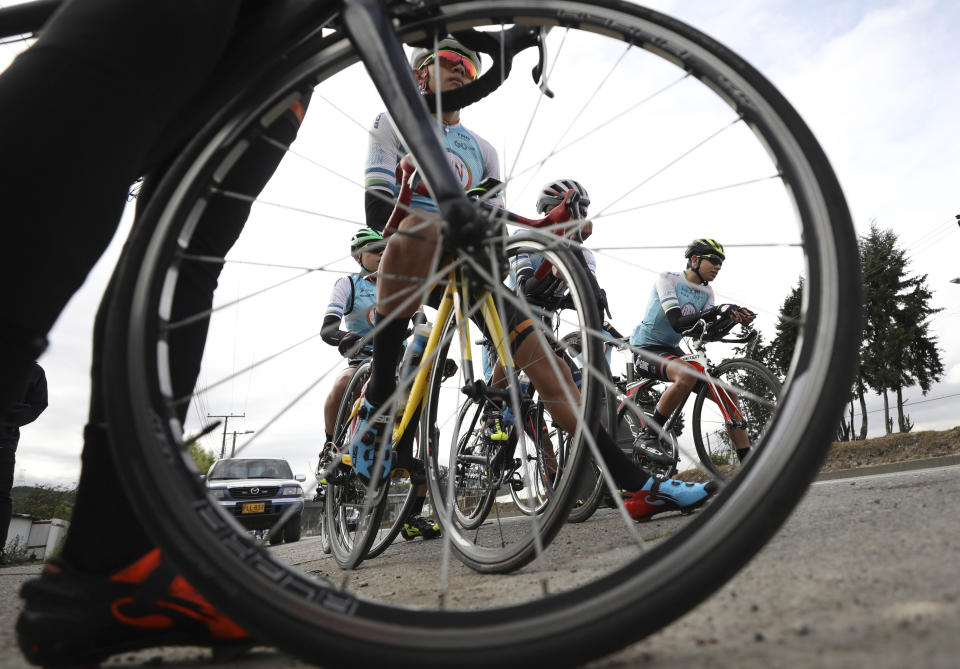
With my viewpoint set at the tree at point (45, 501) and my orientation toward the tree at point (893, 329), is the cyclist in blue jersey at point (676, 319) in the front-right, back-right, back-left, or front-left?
front-right

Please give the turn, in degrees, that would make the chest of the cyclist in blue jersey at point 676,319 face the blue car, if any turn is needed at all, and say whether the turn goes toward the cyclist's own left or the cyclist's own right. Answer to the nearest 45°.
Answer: approximately 180°

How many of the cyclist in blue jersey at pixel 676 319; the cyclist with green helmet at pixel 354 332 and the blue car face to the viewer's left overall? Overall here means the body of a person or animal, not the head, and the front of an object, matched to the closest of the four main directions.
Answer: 0

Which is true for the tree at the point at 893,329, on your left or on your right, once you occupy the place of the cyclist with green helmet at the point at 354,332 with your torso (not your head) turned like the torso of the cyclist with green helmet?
on your left

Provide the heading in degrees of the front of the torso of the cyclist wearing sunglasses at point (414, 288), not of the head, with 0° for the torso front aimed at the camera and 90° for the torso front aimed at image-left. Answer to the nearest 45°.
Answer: approximately 315°

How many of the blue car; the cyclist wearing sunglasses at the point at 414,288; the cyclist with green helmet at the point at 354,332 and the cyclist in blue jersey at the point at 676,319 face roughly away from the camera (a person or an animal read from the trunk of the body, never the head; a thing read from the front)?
0

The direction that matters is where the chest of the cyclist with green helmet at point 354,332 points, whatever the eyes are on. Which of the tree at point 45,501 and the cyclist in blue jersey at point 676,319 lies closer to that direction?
the cyclist in blue jersey

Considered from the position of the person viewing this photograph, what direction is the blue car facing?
facing the viewer

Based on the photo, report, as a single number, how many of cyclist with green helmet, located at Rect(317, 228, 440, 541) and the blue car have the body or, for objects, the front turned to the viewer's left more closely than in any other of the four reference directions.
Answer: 0

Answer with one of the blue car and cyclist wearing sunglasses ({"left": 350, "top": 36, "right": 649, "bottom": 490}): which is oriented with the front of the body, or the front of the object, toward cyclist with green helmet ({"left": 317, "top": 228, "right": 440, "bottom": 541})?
the blue car

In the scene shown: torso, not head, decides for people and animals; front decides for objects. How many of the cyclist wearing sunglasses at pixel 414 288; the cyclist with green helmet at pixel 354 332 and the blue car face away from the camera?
0

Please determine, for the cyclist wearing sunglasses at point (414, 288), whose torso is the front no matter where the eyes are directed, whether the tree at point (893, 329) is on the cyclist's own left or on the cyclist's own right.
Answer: on the cyclist's own left

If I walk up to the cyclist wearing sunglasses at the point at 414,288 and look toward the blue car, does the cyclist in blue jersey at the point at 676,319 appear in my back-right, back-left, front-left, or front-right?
front-right

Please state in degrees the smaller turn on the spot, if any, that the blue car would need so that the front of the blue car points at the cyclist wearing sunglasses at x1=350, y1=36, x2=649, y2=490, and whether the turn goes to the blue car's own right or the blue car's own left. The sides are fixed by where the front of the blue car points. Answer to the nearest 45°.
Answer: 0° — it already faces them

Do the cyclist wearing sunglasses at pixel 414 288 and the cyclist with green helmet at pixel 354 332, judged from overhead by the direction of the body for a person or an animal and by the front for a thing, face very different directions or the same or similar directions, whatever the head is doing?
same or similar directions

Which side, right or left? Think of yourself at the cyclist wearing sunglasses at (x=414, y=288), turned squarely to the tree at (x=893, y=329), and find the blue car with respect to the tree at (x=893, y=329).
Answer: left

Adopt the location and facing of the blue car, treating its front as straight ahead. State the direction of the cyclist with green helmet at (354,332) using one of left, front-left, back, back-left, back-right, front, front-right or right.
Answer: front
